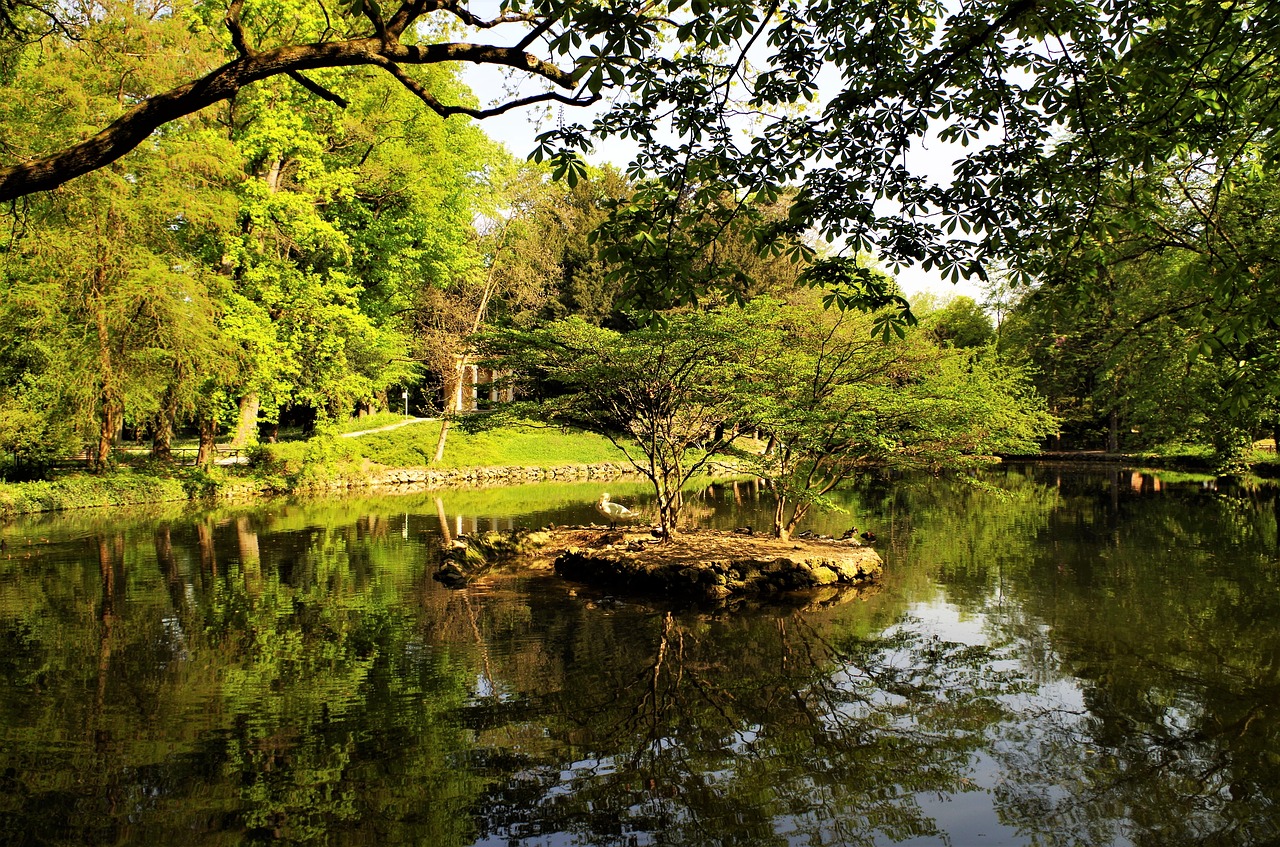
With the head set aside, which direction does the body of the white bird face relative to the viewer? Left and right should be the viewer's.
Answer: facing to the left of the viewer

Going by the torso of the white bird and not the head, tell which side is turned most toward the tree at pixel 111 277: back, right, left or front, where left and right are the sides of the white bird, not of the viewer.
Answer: front

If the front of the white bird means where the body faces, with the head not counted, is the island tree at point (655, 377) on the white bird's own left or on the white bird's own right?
on the white bird's own left
